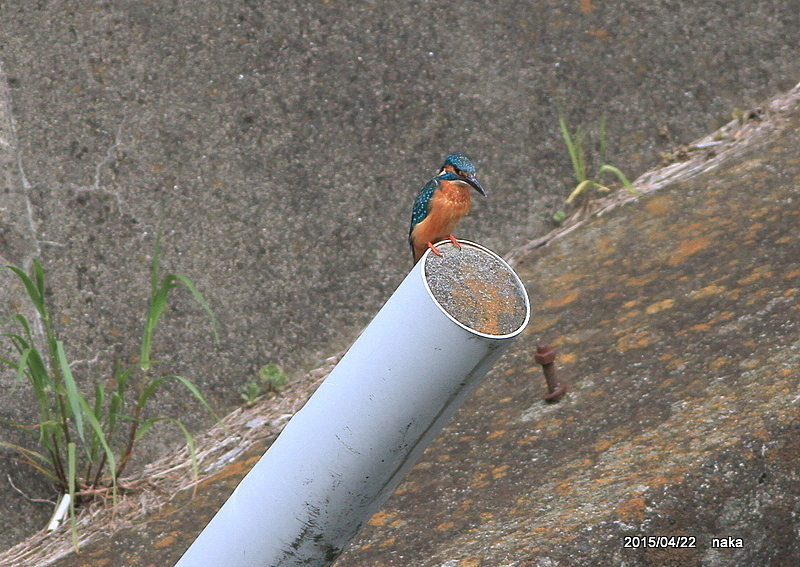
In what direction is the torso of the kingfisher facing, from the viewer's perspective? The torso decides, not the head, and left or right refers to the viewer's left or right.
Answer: facing the viewer and to the right of the viewer

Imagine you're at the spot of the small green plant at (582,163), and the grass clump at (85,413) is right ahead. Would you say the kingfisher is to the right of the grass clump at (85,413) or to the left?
left

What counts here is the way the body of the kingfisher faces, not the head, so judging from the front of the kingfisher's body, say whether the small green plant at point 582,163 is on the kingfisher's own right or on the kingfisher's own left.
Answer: on the kingfisher's own left
